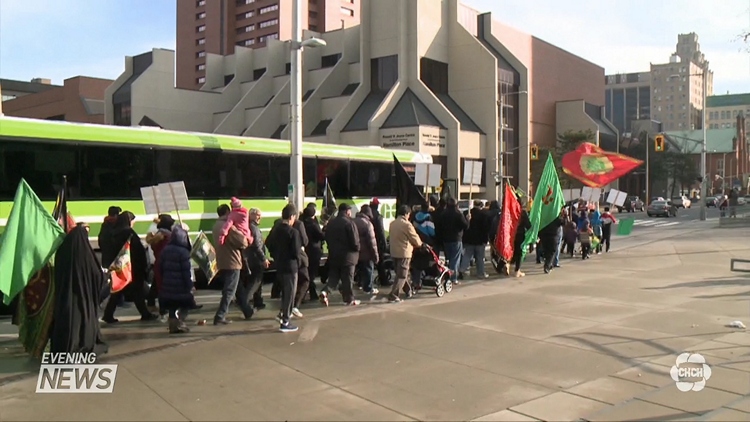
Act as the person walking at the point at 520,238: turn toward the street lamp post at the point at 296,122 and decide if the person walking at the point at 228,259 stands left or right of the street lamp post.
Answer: left

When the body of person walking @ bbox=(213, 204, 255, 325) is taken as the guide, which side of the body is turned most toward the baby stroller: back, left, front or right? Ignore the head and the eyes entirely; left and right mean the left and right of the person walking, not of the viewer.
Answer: front

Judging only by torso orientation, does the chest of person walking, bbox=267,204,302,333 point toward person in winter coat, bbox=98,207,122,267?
no

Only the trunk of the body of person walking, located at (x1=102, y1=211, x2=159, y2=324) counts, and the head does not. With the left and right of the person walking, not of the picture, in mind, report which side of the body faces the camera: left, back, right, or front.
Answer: right

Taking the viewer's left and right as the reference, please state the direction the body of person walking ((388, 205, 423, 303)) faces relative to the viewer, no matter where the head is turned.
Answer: facing away from the viewer and to the right of the viewer

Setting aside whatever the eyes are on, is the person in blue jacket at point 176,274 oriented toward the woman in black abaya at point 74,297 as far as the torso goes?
no

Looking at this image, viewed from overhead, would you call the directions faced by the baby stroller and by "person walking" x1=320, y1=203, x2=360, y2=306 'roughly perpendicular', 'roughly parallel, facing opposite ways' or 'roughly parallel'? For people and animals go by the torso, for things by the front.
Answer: roughly parallel

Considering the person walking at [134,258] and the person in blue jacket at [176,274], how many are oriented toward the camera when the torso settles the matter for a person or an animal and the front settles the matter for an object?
0

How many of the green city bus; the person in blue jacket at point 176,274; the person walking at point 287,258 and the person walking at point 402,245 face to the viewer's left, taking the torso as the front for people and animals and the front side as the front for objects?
0

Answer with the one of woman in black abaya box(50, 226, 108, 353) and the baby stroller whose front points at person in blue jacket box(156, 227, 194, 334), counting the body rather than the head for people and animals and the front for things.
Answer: the woman in black abaya

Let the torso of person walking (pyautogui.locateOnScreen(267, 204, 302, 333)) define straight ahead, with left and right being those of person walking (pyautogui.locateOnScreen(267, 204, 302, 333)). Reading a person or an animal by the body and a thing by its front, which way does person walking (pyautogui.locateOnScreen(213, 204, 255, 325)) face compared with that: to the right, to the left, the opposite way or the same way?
the same way

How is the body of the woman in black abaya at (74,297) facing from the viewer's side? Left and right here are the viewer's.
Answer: facing away from the viewer and to the right of the viewer
